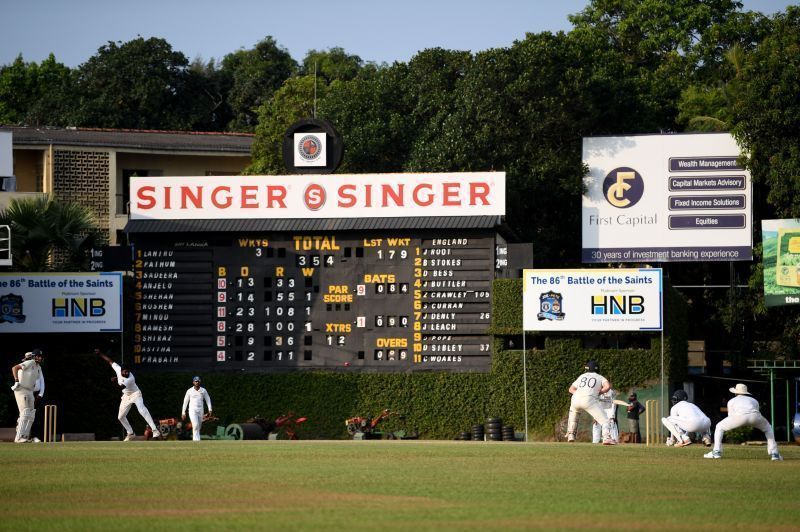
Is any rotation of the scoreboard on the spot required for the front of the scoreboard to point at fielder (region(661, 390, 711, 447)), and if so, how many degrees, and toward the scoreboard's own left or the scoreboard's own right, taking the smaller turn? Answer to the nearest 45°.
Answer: approximately 45° to the scoreboard's own left

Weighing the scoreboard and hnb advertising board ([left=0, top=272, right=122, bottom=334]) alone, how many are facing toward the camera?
2

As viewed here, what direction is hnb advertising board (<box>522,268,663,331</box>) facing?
toward the camera

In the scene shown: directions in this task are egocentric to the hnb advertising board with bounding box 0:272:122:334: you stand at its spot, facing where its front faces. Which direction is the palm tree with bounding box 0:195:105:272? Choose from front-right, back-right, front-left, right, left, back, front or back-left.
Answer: back

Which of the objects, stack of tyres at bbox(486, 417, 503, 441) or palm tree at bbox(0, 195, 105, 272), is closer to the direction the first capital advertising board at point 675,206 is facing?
the stack of tyres

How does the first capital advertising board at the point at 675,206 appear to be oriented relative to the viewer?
toward the camera

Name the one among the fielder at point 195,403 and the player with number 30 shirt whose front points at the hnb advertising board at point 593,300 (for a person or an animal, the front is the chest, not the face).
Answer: the player with number 30 shirt

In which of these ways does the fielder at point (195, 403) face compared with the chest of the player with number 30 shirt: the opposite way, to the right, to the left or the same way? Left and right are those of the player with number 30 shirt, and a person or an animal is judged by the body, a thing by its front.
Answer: the opposite way
